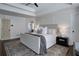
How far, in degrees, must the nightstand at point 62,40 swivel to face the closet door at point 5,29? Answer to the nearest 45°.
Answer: approximately 45° to its right

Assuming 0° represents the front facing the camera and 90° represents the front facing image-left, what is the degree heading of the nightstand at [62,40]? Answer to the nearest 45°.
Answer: approximately 45°
